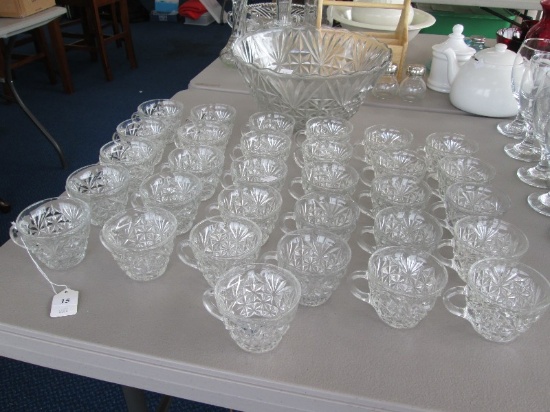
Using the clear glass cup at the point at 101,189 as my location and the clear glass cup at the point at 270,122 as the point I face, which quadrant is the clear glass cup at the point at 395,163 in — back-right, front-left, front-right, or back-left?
front-right

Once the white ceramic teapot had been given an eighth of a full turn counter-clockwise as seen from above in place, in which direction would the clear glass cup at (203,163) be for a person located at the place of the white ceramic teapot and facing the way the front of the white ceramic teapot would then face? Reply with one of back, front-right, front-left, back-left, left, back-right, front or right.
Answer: front

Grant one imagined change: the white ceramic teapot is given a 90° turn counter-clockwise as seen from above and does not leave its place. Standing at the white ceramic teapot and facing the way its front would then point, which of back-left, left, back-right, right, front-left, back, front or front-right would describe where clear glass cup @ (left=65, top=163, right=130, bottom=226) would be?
front-right

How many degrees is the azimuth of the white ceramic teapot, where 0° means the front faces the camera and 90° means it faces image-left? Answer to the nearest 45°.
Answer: approximately 90°
